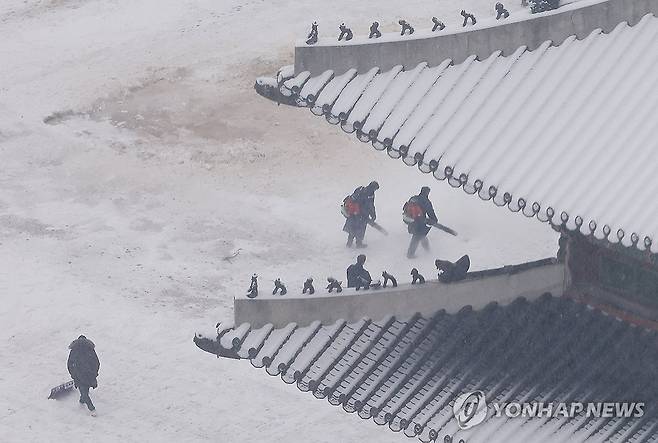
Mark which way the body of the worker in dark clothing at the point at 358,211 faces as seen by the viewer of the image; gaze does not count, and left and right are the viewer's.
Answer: facing to the right of the viewer

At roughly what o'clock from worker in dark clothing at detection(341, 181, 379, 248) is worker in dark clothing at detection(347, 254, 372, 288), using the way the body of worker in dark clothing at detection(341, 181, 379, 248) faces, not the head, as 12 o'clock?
worker in dark clothing at detection(347, 254, 372, 288) is roughly at 3 o'clock from worker in dark clothing at detection(341, 181, 379, 248).

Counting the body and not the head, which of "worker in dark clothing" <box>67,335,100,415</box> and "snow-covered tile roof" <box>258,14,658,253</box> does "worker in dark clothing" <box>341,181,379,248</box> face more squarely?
the snow-covered tile roof

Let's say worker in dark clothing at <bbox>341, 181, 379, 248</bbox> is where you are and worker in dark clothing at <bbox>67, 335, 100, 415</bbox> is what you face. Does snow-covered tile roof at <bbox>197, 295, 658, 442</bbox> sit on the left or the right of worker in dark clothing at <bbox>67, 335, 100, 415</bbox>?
left

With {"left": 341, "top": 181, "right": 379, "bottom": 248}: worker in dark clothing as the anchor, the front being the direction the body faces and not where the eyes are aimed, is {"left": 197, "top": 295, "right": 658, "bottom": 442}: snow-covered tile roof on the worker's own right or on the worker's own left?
on the worker's own right

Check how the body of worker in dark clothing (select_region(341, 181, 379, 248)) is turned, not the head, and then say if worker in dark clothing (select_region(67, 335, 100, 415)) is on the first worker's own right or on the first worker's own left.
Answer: on the first worker's own right
